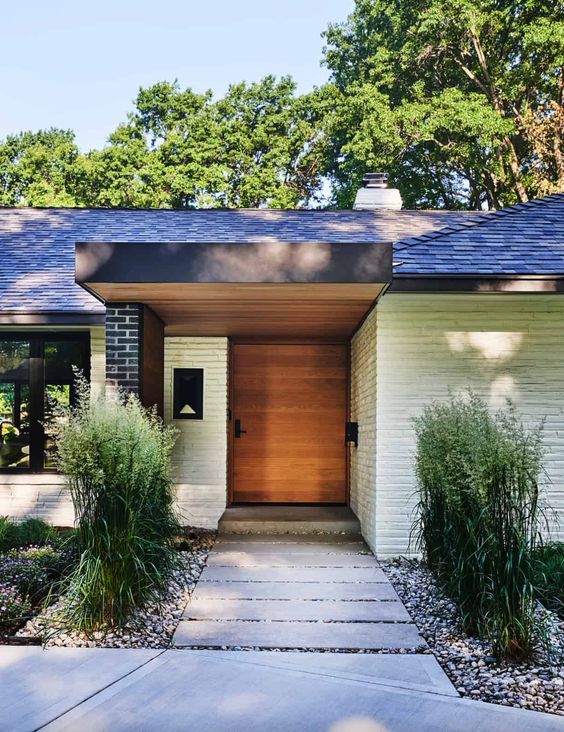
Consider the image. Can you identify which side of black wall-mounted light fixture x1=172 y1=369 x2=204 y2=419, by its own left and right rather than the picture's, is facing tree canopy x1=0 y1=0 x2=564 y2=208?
back

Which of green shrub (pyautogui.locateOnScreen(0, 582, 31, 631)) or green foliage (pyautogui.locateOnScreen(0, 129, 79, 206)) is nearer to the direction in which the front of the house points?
the green shrub

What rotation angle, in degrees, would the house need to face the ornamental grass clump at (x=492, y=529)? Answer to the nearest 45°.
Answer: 0° — it already faces it

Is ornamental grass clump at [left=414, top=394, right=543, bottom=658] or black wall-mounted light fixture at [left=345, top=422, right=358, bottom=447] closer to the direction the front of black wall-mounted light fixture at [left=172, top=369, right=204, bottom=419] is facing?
the ornamental grass clump

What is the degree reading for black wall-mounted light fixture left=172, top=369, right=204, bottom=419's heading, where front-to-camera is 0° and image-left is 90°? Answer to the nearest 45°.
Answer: approximately 0°

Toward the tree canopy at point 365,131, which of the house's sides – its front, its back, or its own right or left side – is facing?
back

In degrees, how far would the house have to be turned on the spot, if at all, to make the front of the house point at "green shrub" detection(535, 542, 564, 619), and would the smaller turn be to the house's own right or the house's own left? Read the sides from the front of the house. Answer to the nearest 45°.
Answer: approximately 45° to the house's own left

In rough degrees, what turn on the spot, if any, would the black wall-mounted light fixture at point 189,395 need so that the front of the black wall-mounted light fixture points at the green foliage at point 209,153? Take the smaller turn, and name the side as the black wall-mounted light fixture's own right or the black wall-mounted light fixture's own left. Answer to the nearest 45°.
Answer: approximately 180°

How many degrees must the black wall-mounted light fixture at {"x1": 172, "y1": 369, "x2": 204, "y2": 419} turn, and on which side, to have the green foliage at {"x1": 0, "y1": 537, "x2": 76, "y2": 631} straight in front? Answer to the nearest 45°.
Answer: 0° — it already faces it
